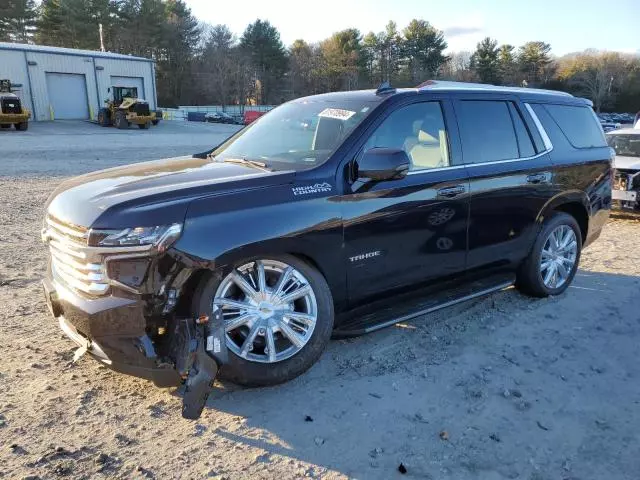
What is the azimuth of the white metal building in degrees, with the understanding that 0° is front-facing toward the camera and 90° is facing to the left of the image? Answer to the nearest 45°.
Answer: approximately 0°

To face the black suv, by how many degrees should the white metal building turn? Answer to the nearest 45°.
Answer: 0° — it already faces it

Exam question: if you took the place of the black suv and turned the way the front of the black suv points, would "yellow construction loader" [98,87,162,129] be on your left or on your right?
on your right

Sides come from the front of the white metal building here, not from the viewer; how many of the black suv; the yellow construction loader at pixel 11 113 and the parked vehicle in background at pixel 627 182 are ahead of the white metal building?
3

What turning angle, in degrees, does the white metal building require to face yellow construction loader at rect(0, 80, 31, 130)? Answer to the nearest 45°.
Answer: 0° — it already faces it

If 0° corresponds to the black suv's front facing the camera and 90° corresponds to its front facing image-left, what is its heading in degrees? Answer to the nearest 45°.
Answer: approximately 45°

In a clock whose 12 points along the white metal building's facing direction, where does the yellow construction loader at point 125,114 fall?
The yellow construction loader is roughly at 11 o'clock from the white metal building.

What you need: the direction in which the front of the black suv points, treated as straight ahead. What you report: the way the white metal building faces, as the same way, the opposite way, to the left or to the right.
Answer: to the left

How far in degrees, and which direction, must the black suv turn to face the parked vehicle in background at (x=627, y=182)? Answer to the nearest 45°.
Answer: approximately 180°

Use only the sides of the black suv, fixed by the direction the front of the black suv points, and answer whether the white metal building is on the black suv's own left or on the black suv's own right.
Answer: on the black suv's own right
